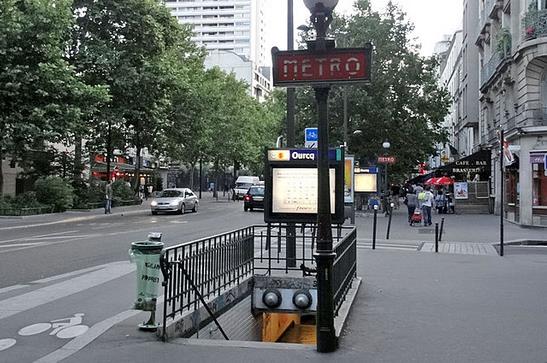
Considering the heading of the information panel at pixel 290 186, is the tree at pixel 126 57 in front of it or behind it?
behind

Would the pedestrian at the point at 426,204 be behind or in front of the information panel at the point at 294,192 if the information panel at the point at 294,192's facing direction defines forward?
behind

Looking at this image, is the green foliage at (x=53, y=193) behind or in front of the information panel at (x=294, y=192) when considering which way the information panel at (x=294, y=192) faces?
behind

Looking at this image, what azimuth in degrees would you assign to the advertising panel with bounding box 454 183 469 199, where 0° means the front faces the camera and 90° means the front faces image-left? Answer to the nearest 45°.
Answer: approximately 0°
